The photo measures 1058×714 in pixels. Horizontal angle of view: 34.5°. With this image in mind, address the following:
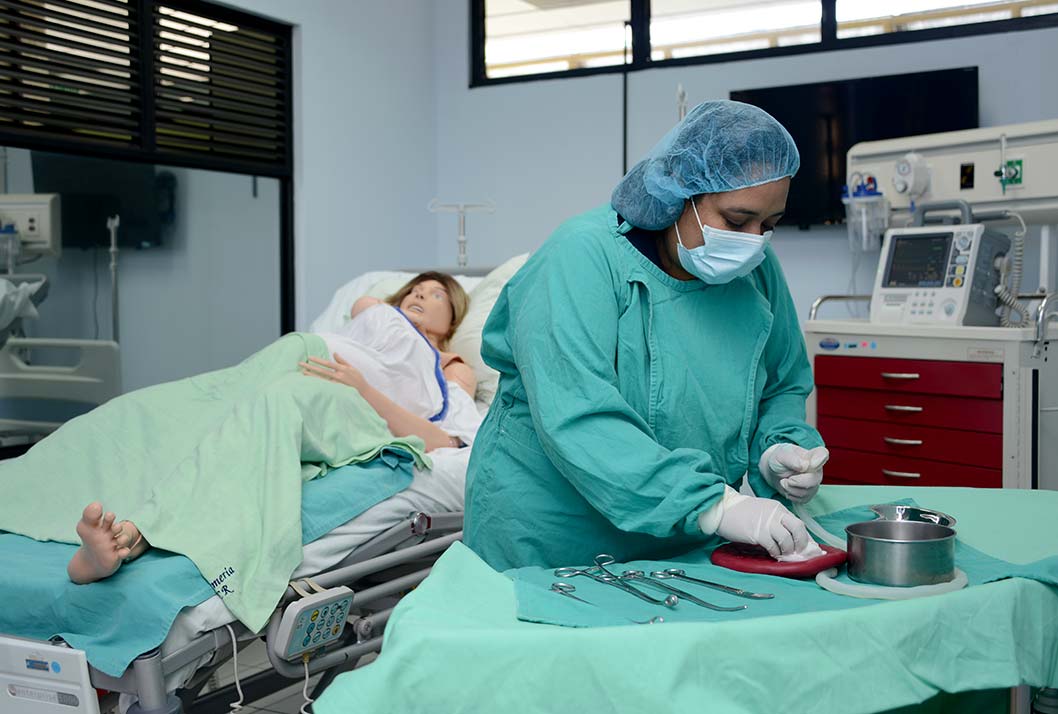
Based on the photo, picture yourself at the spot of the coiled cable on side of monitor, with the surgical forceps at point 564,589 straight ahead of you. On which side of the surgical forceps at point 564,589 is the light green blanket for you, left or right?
right

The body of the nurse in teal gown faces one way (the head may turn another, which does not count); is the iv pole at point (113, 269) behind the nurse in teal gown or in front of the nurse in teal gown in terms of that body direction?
behind

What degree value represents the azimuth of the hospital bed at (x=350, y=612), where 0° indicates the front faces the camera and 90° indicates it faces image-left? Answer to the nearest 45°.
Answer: approximately 45°

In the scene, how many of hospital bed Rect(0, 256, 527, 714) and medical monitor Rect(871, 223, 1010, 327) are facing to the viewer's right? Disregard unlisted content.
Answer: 0

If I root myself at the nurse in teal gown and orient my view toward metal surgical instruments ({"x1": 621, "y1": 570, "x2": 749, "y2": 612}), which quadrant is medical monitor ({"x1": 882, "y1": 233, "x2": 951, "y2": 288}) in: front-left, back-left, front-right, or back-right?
back-left

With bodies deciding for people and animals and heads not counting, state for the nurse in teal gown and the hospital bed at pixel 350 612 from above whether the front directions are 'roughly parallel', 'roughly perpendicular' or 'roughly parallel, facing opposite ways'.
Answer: roughly perpendicular

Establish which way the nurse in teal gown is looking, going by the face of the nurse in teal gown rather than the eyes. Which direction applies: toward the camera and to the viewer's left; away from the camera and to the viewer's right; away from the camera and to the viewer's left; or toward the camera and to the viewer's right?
toward the camera and to the viewer's right

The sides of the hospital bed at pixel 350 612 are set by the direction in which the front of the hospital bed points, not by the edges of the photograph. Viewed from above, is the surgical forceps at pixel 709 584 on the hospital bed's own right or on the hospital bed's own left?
on the hospital bed's own left
